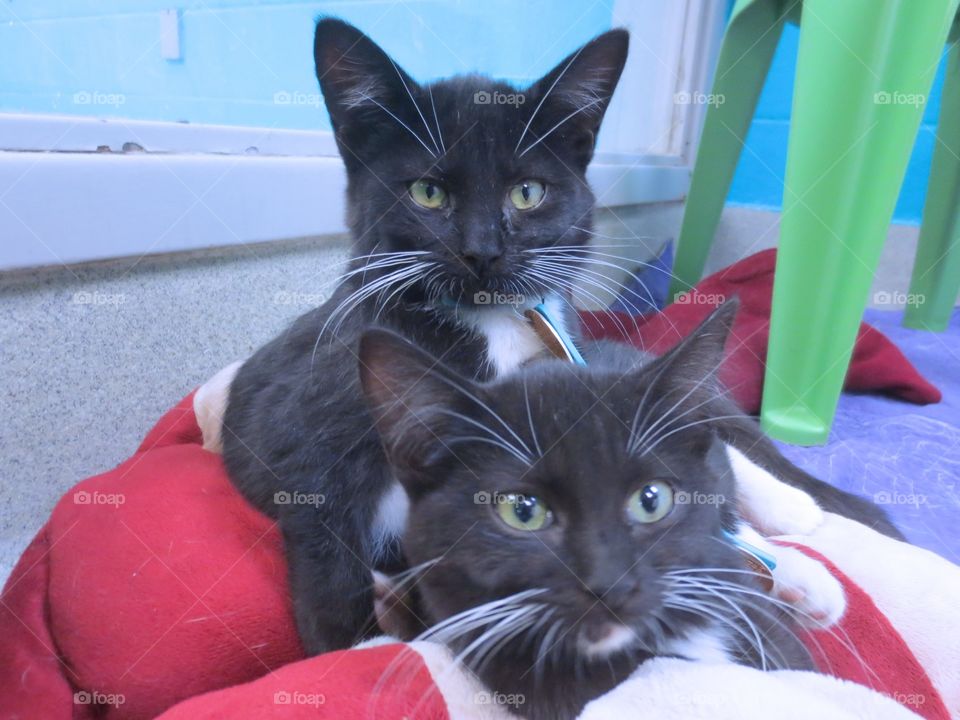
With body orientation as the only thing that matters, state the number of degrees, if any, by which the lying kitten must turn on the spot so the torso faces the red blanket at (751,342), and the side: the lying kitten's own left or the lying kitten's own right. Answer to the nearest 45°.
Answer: approximately 180°

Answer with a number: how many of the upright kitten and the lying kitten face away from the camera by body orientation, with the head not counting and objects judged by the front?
0

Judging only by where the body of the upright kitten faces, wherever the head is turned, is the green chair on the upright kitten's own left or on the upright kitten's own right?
on the upright kitten's own left

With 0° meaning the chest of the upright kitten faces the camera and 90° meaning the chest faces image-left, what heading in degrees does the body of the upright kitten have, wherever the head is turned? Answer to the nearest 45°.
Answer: approximately 315°

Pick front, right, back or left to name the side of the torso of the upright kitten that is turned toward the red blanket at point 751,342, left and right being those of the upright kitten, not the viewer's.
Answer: left

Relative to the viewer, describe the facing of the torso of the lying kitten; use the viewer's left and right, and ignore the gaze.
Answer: facing the viewer
